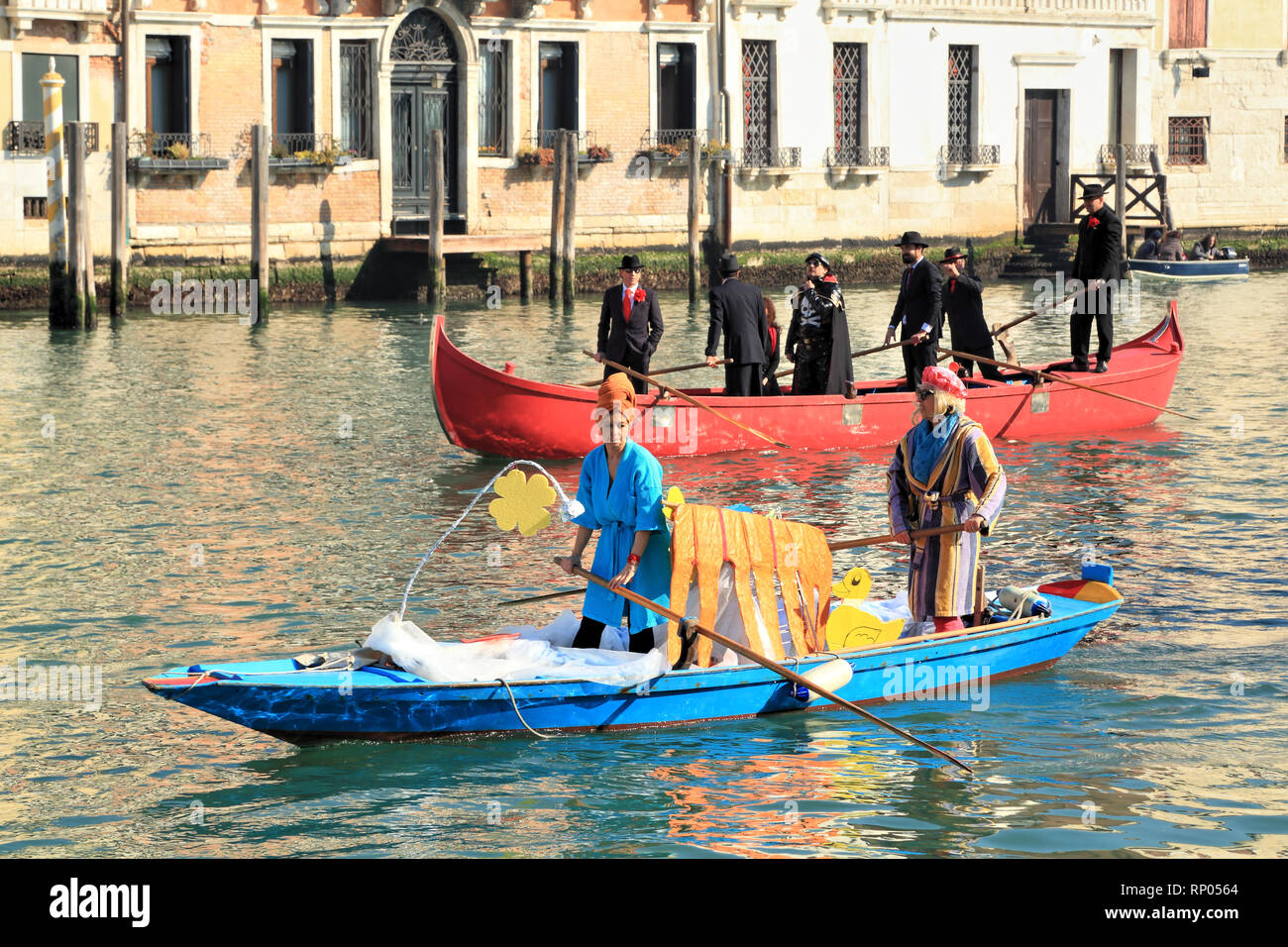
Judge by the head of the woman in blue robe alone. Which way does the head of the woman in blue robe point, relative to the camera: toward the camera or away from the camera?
toward the camera

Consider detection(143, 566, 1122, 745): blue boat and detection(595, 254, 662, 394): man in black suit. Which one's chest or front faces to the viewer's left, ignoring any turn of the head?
the blue boat

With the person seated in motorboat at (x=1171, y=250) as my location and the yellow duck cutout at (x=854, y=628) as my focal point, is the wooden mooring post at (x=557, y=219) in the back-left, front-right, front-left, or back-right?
front-right

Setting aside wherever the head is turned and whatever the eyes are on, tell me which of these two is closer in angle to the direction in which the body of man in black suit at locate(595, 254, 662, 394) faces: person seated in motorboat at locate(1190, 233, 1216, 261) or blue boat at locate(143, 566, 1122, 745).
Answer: the blue boat

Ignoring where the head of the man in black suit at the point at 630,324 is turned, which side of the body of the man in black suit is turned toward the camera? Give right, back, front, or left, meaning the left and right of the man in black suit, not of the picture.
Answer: front

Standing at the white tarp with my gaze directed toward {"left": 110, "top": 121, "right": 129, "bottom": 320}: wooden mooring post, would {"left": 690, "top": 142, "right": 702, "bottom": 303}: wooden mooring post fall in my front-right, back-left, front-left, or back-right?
front-right

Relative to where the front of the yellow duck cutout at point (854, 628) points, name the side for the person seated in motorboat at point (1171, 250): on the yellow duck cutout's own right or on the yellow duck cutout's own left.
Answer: on the yellow duck cutout's own right

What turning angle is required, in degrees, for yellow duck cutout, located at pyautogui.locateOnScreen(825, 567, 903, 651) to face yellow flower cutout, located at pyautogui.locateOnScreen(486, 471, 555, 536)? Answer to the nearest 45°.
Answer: approximately 45° to its left

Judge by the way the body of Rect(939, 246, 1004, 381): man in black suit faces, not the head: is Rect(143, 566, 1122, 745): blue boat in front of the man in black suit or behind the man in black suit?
in front

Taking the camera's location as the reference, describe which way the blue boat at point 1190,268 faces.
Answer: facing to the left of the viewer

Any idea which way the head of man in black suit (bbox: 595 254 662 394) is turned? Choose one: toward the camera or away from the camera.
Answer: toward the camera

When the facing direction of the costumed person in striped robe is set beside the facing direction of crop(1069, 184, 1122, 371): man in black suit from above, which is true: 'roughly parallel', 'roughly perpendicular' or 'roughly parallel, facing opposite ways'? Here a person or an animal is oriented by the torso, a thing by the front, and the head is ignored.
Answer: roughly parallel

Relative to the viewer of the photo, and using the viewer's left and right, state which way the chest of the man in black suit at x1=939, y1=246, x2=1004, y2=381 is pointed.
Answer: facing the viewer and to the left of the viewer

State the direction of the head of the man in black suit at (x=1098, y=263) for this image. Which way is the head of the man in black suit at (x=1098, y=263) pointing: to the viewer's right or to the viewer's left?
to the viewer's left

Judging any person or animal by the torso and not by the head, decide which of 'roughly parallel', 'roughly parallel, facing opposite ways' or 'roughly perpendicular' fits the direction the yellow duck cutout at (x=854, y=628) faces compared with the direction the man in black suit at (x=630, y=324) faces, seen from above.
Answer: roughly perpendicular
